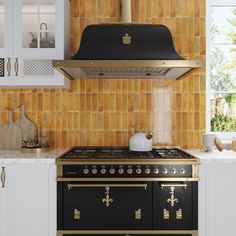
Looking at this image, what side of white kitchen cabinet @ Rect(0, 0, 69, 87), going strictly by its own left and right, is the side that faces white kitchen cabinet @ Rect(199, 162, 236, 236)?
left

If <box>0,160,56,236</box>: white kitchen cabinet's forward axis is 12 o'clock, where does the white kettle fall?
The white kettle is roughly at 9 o'clock from the white kitchen cabinet.

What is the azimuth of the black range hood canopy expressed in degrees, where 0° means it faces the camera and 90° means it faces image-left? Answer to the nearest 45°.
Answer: approximately 0°

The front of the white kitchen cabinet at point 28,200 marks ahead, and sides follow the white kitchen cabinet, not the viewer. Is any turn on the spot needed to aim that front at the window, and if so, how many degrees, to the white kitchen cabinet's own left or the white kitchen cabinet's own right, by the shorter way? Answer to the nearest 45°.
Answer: approximately 90° to the white kitchen cabinet's own left

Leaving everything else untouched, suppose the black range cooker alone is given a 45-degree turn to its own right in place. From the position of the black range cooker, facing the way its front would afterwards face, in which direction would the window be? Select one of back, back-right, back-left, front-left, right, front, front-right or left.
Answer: back

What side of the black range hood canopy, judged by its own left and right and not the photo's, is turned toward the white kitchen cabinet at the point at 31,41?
right

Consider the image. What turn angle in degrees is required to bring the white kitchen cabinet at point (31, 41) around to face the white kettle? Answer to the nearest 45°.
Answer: approximately 90° to its left
